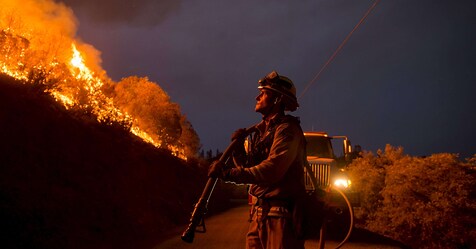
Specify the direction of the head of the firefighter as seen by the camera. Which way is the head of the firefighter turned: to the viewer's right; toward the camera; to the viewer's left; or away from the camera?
to the viewer's left

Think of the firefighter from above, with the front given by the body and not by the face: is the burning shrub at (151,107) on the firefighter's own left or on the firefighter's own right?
on the firefighter's own right

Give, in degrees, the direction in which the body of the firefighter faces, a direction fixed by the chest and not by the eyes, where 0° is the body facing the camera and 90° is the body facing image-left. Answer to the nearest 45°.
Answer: approximately 90°
